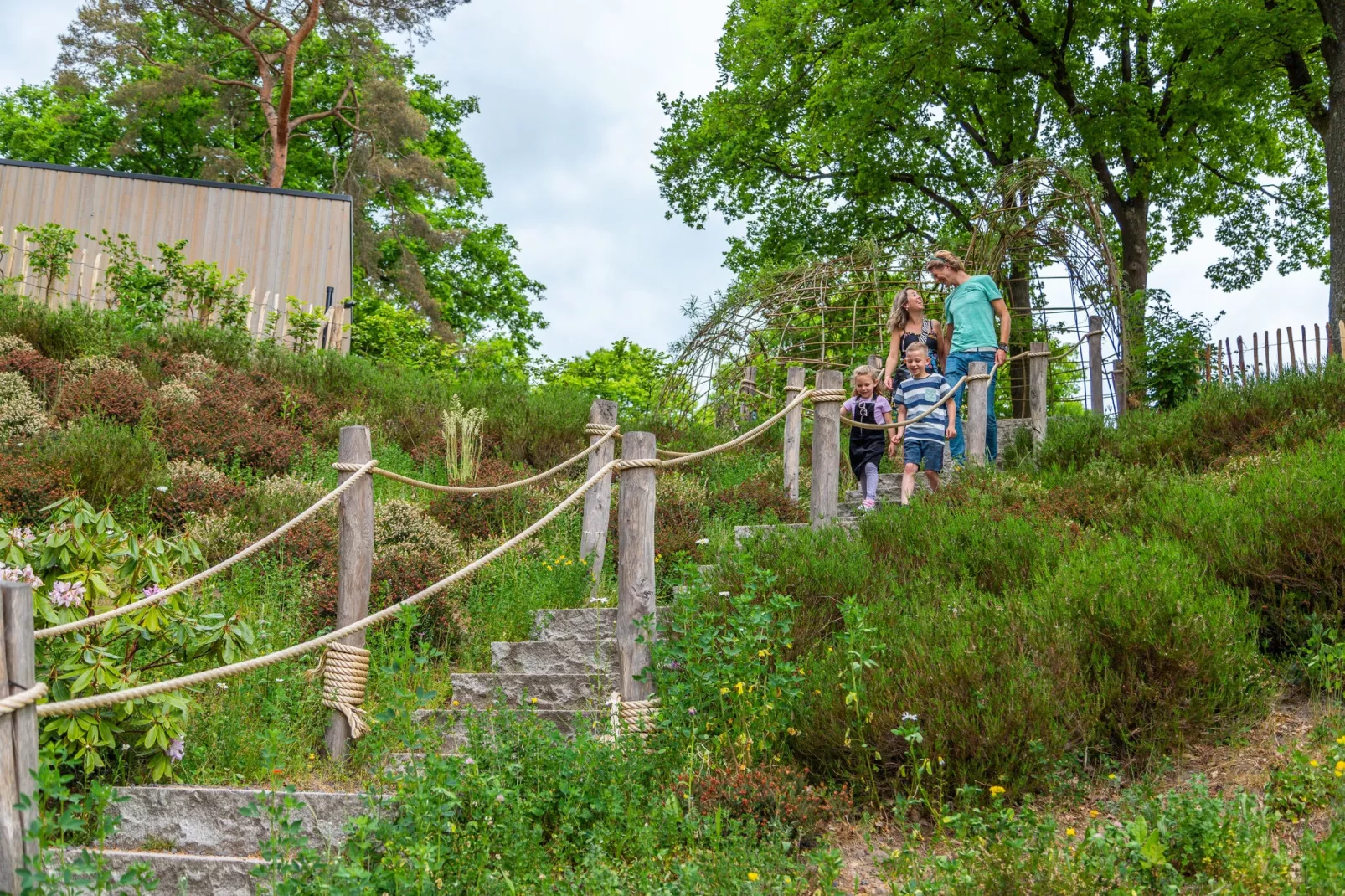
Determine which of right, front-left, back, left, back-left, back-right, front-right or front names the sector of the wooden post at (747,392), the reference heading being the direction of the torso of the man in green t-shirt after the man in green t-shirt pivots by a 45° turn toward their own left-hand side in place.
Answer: back-right

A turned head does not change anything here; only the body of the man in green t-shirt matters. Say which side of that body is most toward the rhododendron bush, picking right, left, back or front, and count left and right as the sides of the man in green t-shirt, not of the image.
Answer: front

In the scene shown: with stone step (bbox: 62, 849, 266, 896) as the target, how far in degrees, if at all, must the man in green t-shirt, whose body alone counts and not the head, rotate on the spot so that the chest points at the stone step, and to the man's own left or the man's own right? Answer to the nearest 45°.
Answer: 0° — they already face it

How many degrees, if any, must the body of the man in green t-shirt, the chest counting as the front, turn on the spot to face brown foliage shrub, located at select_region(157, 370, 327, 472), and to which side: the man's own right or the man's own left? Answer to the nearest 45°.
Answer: approximately 45° to the man's own right

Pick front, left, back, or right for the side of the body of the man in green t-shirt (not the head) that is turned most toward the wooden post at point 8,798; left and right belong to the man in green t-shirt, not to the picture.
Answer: front

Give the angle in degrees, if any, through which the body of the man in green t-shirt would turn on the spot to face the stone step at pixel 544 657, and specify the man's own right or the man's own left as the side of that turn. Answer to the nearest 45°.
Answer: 0° — they already face it

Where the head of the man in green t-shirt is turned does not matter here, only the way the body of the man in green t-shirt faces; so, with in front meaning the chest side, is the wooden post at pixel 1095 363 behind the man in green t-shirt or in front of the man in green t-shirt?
behind

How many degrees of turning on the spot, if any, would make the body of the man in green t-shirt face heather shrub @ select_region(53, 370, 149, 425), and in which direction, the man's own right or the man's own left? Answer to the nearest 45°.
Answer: approximately 45° to the man's own right

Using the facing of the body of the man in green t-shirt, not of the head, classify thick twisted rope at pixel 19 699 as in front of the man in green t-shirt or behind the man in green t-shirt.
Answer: in front

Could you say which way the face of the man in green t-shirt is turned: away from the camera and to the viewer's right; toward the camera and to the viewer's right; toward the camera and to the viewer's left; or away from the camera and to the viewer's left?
toward the camera and to the viewer's left

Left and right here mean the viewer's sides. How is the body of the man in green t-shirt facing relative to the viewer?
facing the viewer and to the left of the viewer

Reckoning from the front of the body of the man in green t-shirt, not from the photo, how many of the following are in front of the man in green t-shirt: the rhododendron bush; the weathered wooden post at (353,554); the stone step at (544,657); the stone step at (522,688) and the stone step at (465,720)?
5

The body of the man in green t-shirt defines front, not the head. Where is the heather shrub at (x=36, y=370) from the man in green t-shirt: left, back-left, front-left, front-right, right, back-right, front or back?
front-right

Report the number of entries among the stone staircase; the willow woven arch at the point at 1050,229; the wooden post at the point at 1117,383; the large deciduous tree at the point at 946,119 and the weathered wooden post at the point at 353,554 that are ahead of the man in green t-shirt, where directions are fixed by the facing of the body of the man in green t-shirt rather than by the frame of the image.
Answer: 2

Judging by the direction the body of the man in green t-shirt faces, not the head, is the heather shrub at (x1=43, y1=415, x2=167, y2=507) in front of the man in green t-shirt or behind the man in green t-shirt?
in front
